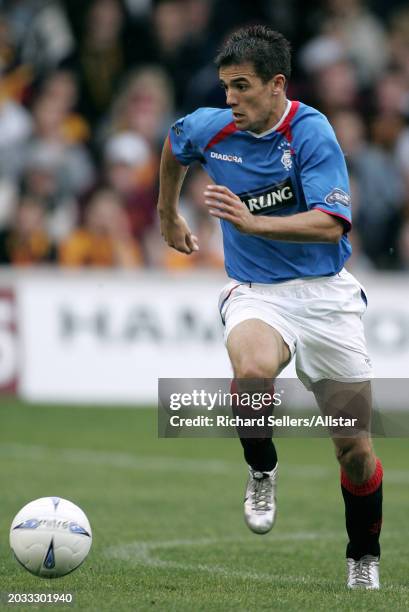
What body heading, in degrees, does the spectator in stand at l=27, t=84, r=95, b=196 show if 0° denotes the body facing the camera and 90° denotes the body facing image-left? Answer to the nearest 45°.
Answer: approximately 0°

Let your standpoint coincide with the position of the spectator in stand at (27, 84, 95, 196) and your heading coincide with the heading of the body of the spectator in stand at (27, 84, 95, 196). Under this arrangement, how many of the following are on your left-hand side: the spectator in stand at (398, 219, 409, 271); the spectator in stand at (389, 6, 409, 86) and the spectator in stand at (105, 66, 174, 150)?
3

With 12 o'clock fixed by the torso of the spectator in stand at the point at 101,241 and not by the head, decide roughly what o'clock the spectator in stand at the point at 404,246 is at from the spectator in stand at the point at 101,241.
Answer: the spectator in stand at the point at 404,246 is roughly at 9 o'clock from the spectator in stand at the point at 101,241.

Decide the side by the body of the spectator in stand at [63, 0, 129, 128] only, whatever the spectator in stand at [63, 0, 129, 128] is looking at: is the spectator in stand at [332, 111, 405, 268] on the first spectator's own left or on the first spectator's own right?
on the first spectator's own left

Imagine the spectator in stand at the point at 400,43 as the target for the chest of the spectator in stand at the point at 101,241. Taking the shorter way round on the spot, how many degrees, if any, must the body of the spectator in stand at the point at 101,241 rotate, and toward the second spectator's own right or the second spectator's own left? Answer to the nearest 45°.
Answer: approximately 90° to the second spectator's own left
